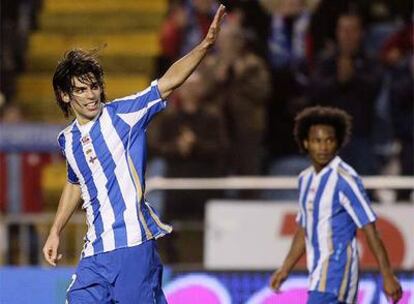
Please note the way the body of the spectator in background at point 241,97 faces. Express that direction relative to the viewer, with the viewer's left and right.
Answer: facing the viewer

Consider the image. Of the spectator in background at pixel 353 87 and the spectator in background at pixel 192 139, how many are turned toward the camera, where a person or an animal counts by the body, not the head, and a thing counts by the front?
2

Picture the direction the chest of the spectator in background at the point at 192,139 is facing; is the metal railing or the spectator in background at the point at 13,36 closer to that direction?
the metal railing

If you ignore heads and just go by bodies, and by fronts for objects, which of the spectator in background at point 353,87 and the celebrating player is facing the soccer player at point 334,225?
the spectator in background

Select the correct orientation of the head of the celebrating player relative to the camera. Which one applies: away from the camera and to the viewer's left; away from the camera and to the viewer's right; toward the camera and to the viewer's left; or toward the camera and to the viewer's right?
toward the camera and to the viewer's right

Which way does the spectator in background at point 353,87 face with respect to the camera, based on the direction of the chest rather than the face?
toward the camera

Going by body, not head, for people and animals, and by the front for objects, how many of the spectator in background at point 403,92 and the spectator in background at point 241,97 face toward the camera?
2

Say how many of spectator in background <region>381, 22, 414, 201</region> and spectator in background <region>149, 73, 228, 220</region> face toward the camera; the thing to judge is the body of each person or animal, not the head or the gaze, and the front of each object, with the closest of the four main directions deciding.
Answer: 2

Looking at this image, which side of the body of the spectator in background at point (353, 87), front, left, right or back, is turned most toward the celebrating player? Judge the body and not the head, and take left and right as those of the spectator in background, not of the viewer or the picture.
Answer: front
